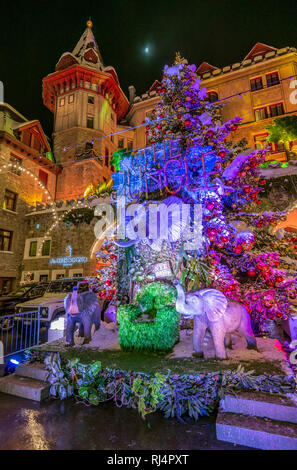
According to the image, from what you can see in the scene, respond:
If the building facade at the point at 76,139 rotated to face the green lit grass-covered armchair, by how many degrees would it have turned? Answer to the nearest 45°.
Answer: approximately 45° to its left

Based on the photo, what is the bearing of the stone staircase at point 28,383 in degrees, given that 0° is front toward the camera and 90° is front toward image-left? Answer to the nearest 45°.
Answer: approximately 45°

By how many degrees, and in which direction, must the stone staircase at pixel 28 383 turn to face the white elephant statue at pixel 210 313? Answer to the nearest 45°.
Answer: approximately 90° to its left

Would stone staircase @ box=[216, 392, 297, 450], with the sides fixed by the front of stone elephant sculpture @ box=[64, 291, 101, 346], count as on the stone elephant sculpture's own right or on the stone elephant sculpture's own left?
on the stone elephant sculpture's own left

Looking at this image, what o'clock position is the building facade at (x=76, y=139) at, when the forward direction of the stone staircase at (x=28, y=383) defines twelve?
The building facade is roughly at 5 o'clock from the stone staircase.

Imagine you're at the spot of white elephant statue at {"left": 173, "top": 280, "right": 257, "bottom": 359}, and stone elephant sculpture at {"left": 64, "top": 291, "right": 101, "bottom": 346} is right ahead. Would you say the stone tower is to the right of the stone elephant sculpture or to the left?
right

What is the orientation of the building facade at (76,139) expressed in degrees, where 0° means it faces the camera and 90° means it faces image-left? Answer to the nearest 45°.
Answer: approximately 0°

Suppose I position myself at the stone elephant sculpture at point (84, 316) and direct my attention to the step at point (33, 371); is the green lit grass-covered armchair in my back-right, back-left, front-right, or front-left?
back-left

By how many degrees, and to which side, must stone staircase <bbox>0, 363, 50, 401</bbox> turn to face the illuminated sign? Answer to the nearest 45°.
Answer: approximately 135° to its right

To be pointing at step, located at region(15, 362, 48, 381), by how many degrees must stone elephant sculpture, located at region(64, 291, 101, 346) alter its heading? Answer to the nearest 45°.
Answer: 0° — it already faces it
